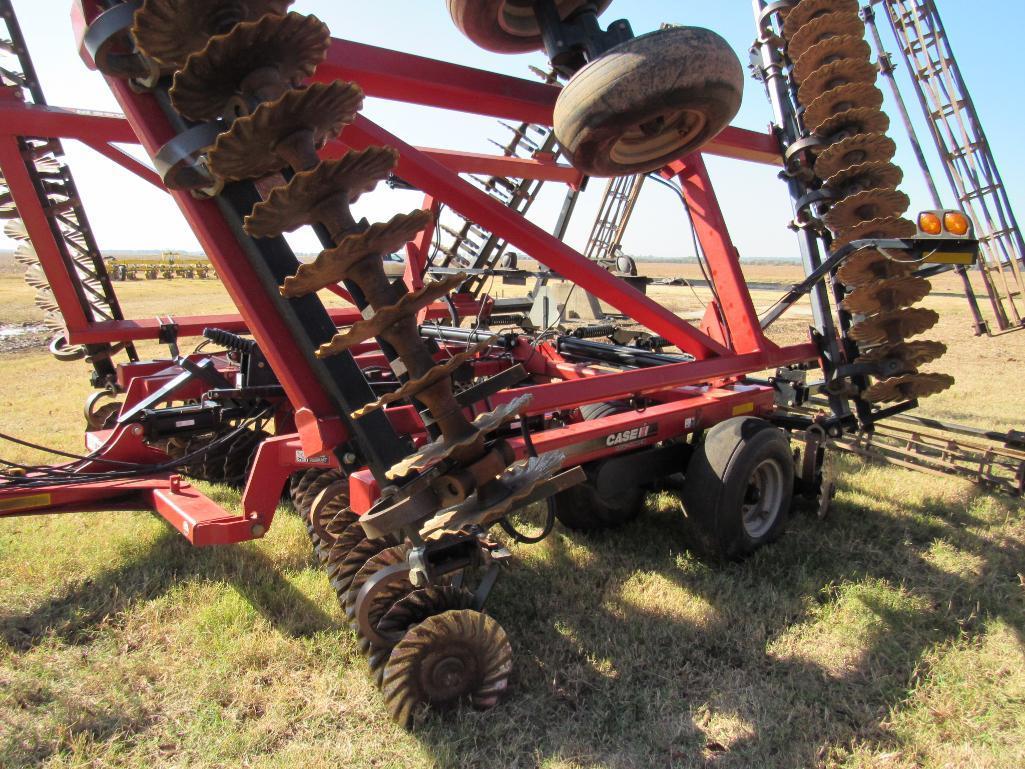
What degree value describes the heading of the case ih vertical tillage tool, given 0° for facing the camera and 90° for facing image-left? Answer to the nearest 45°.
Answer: approximately 45°
